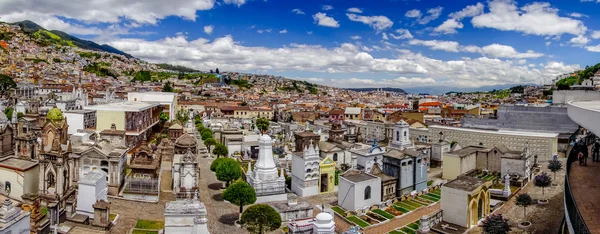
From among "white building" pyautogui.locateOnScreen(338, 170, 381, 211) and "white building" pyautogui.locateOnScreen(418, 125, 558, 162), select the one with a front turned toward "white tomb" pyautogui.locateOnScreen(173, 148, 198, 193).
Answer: "white building" pyautogui.locateOnScreen(418, 125, 558, 162)

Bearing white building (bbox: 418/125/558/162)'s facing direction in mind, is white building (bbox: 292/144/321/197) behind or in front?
in front

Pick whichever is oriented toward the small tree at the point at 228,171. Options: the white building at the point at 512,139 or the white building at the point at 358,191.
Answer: the white building at the point at 512,139

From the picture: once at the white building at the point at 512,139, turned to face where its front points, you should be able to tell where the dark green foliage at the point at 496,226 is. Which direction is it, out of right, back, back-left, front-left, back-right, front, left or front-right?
front-left

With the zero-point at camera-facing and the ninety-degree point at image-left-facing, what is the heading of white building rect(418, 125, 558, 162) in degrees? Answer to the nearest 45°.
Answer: approximately 45°

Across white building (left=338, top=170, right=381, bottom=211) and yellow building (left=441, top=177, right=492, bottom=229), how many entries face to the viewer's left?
0

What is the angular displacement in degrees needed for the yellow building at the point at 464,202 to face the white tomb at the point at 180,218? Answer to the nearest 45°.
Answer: approximately 90° to its right

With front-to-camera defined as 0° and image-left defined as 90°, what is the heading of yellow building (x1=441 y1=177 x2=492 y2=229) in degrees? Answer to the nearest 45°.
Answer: approximately 315°

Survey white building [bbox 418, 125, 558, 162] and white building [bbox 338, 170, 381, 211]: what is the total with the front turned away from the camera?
0

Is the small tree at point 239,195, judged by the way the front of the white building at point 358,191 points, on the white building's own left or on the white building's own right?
on the white building's own right

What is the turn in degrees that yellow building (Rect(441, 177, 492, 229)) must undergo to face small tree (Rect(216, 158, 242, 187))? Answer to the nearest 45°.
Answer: approximately 135° to its right

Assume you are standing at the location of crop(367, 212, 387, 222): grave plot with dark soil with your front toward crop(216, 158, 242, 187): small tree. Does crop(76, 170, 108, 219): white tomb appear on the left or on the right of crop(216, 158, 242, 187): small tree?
left

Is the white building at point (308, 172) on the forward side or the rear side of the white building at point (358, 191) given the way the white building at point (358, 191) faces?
on the rear side
